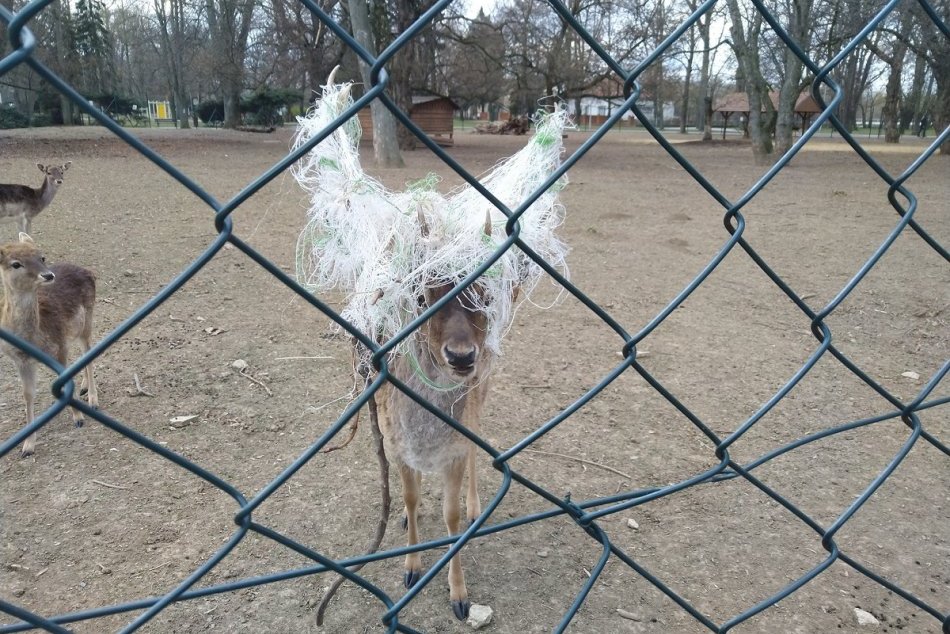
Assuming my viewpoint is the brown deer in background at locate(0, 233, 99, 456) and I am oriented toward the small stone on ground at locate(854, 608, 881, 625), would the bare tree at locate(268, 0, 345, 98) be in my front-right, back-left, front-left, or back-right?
back-left

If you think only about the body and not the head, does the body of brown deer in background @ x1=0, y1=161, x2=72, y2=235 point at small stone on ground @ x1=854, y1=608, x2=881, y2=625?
no

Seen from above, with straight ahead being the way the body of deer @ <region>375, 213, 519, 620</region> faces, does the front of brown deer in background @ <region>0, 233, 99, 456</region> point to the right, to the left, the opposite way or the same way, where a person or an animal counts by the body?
the same way

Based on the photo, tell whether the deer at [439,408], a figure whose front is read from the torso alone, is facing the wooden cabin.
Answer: no

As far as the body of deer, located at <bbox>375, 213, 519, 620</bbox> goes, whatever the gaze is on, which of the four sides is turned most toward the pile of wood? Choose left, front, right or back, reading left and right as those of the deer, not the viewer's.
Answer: back

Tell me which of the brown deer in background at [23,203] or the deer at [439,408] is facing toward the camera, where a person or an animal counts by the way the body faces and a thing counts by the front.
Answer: the deer

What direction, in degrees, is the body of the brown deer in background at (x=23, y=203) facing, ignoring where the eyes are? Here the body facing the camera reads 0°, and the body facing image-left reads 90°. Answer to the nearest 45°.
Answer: approximately 270°

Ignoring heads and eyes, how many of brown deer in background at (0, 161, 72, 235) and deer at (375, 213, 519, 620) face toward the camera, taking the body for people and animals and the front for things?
1

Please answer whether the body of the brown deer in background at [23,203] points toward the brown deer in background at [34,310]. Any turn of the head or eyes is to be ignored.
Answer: no

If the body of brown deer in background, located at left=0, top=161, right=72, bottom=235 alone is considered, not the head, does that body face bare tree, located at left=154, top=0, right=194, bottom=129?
no

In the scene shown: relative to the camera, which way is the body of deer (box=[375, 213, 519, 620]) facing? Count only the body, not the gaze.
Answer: toward the camera

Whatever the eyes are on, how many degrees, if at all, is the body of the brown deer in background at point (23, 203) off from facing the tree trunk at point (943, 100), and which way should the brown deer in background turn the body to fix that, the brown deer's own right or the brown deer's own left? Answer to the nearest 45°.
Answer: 0° — it already faces it

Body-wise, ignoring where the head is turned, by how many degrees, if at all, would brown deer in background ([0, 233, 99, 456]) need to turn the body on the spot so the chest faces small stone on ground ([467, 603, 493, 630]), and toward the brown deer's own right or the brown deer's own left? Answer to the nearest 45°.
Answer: approximately 90° to the brown deer's own left

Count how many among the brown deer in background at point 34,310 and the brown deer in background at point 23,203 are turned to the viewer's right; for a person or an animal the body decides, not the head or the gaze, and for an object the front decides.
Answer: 1

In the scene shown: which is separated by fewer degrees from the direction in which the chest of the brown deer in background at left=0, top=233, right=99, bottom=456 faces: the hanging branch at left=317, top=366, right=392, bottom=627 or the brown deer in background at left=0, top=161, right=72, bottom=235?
the hanging branch
